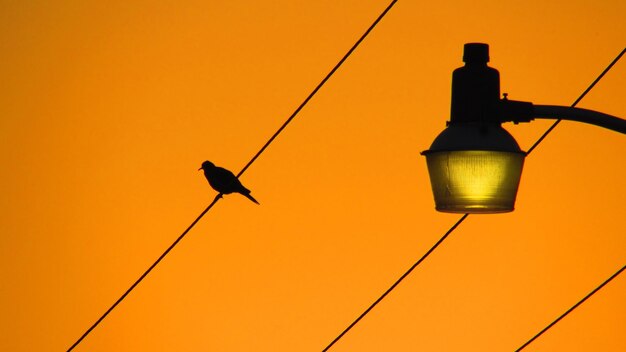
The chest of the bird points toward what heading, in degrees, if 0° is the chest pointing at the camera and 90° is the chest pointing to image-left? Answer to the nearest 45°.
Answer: approximately 90°

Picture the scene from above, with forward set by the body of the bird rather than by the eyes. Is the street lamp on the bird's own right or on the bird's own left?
on the bird's own left
